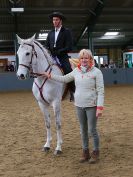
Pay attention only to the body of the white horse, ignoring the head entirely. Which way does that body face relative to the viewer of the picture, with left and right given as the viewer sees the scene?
facing the viewer and to the left of the viewer

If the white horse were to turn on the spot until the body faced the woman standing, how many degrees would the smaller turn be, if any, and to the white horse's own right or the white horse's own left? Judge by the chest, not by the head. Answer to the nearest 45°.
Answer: approximately 90° to the white horse's own left

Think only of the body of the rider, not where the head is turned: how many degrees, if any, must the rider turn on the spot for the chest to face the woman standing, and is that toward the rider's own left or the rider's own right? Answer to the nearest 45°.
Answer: approximately 45° to the rider's own left

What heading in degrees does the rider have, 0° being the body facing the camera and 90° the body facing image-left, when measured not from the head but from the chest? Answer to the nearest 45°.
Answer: approximately 45°
